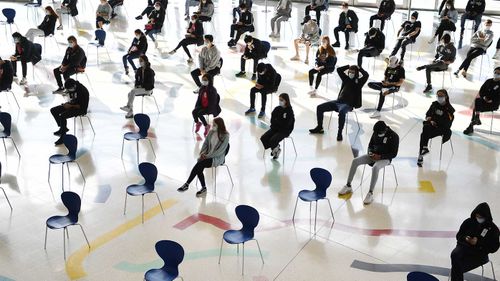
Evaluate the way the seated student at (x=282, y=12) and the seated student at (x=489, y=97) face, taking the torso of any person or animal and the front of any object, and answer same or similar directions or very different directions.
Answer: same or similar directions

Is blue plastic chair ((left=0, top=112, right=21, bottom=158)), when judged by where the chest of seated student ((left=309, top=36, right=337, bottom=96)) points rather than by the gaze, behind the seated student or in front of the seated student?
in front

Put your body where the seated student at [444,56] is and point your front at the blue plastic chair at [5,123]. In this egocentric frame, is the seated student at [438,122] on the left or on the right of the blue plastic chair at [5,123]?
left

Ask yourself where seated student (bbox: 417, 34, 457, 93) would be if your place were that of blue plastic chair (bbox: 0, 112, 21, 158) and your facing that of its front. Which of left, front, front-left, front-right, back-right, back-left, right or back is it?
back-left

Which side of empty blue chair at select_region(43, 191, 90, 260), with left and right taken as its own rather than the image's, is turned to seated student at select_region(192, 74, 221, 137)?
back

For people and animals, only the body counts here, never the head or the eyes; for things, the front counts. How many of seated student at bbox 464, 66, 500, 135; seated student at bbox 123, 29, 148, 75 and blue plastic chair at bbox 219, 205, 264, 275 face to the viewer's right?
0

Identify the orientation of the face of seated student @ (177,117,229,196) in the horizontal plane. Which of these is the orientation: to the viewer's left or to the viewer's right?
to the viewer's left

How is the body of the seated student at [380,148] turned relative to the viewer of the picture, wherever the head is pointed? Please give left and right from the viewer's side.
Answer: facing the viewer and to the left of the viewer

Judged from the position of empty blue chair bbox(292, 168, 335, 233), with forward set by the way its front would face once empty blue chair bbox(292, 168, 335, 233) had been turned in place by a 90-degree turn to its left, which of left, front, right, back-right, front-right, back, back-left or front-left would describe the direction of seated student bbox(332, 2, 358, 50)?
back-left

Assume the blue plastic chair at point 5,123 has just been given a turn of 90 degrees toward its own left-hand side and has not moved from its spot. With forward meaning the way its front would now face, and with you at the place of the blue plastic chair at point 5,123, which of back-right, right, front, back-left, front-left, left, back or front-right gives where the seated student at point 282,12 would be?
left

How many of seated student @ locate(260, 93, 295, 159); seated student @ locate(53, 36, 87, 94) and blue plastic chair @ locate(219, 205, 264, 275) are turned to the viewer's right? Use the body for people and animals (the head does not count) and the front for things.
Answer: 0

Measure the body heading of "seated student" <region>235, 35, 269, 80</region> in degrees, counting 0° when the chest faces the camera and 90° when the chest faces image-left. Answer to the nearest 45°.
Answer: approximately 45°

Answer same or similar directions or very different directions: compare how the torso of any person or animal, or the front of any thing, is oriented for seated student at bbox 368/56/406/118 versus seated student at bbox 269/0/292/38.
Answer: same or similar directions

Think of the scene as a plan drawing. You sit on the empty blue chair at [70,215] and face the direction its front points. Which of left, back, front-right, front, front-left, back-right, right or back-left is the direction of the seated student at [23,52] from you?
back-right

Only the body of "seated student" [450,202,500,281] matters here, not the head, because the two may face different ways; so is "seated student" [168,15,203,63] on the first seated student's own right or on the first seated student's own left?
on the first seated student's own right

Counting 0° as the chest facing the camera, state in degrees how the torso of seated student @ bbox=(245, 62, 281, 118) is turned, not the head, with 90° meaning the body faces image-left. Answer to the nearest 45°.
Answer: approximately 45°

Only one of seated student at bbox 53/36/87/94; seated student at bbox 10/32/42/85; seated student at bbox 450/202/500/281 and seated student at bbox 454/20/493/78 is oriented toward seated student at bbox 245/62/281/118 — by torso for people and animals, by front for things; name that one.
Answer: seated student at bbox 454/20/493/78

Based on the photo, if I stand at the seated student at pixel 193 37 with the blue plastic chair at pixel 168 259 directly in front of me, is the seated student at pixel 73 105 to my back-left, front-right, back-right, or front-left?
front-right

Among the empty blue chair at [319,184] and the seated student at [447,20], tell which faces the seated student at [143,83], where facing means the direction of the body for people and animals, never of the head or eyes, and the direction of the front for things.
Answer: the seated student at [447,20]

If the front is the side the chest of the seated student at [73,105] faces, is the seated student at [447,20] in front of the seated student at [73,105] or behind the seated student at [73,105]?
behind

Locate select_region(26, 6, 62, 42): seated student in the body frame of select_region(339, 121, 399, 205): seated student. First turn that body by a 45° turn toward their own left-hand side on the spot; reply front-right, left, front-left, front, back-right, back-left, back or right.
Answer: back-right

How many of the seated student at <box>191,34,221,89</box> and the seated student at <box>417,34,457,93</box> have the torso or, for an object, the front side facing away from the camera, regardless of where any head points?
0

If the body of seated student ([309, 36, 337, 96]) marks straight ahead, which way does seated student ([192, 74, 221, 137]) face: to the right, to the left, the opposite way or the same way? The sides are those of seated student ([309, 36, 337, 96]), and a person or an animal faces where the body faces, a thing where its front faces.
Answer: the same way
